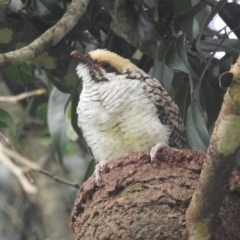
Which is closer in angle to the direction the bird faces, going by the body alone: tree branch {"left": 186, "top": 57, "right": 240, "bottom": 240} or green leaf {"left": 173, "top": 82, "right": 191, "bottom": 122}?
the tree branch

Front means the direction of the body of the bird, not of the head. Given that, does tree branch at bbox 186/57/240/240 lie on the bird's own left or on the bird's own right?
on the bird's own left

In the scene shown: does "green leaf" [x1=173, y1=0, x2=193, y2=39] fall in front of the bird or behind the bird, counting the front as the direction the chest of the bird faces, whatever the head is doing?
behind

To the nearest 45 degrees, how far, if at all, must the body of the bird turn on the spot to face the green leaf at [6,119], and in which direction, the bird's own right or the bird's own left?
approximately 90° to the bird's own right

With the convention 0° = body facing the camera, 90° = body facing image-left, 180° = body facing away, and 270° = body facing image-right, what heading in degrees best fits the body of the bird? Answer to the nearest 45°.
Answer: approximately 45°

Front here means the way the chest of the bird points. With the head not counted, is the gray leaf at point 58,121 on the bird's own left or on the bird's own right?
on the bird's own right
